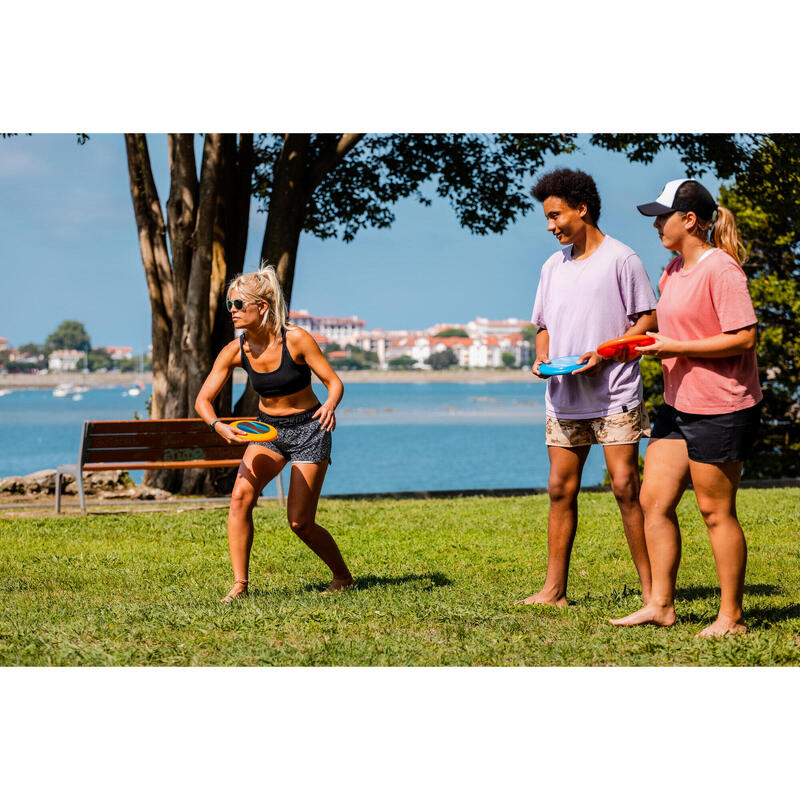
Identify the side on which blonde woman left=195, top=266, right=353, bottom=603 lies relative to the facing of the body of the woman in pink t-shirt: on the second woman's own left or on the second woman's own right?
on the second woman's own right

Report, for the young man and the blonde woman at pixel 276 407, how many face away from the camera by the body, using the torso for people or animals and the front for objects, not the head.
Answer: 0

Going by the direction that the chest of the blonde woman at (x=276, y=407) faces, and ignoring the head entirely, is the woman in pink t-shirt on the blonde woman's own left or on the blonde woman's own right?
on the blonde woman's own left

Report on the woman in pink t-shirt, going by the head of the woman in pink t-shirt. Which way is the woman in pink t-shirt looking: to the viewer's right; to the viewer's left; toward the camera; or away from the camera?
to the viewer's left

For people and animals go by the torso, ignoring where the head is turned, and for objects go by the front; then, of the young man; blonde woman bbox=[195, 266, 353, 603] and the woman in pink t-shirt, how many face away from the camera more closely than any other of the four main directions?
0

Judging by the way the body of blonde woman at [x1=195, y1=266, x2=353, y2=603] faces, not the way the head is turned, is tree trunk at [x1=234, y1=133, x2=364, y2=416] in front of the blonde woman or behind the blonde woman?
behind

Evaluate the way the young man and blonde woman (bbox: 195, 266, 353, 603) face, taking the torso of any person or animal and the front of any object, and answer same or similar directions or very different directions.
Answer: same or similar directions

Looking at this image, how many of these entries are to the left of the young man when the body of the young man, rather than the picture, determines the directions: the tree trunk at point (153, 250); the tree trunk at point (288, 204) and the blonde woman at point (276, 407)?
0

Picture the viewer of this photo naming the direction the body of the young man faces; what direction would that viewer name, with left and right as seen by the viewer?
facing the viewer and to the left of the viewer

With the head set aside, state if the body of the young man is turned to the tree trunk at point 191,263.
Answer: no

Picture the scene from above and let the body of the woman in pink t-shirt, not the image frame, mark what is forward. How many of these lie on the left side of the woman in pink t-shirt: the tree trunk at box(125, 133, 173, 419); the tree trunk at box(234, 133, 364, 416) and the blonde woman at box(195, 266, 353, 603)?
0

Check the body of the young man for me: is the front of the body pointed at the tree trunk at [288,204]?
no

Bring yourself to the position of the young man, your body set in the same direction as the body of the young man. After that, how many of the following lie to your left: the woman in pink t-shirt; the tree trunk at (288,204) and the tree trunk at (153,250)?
1

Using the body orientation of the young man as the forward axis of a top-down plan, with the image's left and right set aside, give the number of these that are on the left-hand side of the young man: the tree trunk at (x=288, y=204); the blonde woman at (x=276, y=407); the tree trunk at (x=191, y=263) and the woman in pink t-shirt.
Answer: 1

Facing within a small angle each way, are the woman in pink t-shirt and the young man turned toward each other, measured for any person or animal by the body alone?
no

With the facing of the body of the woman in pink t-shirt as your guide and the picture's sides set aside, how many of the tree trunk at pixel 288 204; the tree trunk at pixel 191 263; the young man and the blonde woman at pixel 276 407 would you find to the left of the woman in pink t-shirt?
0

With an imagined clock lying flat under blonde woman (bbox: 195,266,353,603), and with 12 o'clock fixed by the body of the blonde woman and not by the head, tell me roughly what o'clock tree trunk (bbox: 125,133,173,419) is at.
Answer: The tree trunk is roughly at 4 o'clock from the blonde woman.

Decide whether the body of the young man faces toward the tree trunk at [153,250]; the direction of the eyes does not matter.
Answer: no

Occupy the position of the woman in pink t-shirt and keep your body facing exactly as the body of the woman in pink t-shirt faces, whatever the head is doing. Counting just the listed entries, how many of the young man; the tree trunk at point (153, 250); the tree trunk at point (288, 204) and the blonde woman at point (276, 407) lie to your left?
0

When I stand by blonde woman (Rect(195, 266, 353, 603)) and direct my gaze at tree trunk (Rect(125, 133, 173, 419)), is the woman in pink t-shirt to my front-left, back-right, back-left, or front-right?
back-right

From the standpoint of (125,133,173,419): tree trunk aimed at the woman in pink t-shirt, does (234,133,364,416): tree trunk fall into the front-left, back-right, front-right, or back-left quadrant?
front-left
